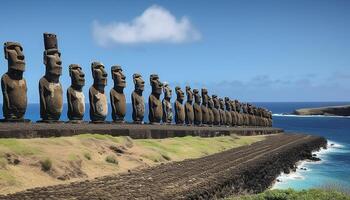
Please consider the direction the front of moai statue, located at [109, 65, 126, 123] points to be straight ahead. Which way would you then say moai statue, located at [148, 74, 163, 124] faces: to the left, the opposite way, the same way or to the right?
the same way

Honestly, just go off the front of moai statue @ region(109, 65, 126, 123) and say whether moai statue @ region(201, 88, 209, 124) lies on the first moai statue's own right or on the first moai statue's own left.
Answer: on the first moai statue's own left

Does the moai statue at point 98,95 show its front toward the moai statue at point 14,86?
no

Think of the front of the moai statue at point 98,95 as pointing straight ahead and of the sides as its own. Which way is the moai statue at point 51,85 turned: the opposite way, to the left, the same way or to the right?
the same way

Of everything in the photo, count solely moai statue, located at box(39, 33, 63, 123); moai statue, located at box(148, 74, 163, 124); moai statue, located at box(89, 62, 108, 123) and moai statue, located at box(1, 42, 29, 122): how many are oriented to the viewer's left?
0

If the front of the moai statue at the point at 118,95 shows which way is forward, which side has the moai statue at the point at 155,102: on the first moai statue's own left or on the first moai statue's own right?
on the first moai statue's own left

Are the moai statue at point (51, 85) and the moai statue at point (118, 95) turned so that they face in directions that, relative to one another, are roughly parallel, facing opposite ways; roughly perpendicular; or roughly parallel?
roughly parallel

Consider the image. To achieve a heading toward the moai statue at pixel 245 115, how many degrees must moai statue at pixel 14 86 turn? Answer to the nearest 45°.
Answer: approximately 90° to its left

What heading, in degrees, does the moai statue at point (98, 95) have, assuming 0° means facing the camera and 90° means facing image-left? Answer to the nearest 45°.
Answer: approximately 315°

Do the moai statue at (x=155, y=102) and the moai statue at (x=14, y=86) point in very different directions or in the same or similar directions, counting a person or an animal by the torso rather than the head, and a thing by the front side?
same or similar directions

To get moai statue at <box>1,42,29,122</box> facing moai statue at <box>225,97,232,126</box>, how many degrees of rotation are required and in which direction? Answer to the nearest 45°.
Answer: approximately 90° to its left

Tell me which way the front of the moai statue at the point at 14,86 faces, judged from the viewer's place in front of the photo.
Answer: facing the viewer and to the right of the viewer

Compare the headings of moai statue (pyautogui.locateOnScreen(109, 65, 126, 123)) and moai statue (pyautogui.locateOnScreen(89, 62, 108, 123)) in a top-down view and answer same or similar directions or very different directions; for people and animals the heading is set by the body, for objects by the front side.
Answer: same or similar directions

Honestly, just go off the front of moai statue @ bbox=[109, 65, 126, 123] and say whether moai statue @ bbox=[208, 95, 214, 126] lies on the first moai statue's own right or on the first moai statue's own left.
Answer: on the first moai statue's own left

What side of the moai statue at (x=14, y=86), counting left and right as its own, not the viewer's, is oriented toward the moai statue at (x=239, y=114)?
left

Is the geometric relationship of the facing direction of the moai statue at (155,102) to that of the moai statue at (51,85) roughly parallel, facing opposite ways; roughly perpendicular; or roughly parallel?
roughly parallel

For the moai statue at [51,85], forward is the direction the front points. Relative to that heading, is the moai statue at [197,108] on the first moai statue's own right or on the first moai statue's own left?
on the first moai statue's own left
